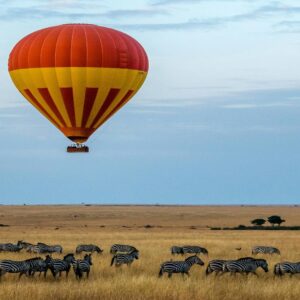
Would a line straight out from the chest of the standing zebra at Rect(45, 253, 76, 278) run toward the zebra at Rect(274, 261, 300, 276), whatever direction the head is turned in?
yes

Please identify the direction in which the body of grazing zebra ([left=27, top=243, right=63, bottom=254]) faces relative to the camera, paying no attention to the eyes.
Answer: to the viewer's left

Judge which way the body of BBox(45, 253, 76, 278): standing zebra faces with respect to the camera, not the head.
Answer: to the viewer's right

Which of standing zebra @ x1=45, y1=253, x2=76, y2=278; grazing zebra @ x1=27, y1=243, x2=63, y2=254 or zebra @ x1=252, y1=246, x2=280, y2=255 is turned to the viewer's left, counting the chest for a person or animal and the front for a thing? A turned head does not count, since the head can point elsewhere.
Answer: grazing zebra @ x1=27, y1=243, x2=63, y2=254

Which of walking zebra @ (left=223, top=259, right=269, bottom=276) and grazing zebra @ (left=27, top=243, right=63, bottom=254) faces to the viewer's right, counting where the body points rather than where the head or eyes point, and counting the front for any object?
walking zebra @ (left=223, top=259, right=269, bottom=276)

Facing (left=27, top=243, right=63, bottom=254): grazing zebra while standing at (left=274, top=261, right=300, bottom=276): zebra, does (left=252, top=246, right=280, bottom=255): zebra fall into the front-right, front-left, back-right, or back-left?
front-right

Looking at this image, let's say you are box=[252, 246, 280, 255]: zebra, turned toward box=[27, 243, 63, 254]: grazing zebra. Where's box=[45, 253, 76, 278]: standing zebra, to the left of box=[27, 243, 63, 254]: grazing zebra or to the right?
left

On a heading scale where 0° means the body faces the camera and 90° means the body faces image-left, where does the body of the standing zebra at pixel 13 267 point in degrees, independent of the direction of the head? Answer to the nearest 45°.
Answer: approximately 270°
